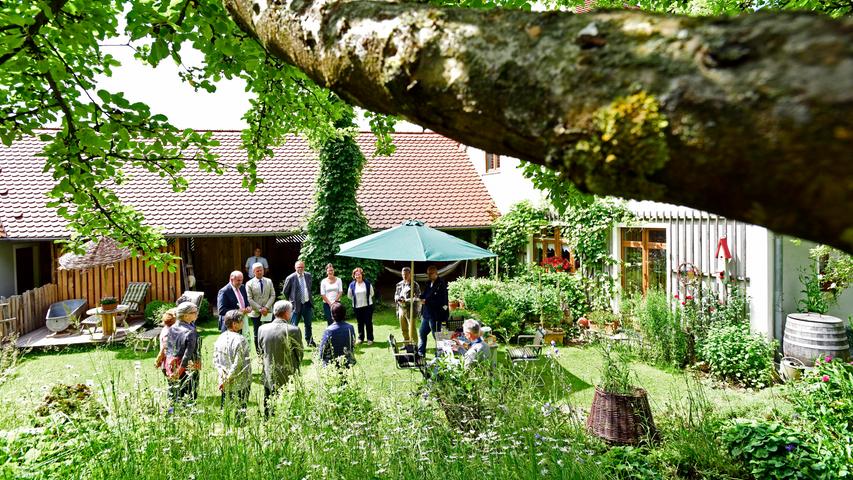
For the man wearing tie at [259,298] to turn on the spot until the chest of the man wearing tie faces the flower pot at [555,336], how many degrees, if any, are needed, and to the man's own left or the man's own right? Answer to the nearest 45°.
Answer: approximately 90° to the man's own left

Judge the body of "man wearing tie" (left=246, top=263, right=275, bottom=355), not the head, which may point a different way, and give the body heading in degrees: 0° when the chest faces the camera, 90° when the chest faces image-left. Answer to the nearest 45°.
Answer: approximately 0°

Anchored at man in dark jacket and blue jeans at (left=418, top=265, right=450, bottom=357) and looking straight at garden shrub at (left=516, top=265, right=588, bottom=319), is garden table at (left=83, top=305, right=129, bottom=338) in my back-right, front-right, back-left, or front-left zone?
back-left

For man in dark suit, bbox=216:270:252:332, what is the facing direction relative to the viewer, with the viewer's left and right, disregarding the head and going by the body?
facing the viewer and to the right of the viewer

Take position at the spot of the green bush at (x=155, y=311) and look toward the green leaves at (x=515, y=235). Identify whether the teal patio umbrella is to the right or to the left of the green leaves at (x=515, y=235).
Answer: right

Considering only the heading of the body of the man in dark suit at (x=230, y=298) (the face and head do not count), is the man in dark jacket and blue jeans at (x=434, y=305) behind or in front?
in front

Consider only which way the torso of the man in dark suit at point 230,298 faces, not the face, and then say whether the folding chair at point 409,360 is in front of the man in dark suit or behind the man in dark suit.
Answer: in front

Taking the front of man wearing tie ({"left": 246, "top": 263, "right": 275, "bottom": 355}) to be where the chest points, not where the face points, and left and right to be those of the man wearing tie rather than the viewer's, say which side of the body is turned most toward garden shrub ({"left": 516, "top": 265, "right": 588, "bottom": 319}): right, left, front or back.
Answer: left

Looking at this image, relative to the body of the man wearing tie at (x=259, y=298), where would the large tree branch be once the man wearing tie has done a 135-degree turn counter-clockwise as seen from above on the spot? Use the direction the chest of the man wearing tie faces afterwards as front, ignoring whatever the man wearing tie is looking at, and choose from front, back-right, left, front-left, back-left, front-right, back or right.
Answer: back-right

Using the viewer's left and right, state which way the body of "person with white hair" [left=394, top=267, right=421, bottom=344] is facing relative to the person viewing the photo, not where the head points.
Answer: facing the viewer and to the left of the viewer

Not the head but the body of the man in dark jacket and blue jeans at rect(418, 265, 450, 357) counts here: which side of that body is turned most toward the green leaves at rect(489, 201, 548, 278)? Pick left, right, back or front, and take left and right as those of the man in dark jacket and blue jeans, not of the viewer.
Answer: back

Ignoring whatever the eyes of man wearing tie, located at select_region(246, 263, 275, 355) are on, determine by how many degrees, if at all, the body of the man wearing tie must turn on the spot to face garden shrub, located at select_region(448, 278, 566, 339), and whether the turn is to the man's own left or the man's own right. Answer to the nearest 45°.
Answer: approximately 90° to the man's own left

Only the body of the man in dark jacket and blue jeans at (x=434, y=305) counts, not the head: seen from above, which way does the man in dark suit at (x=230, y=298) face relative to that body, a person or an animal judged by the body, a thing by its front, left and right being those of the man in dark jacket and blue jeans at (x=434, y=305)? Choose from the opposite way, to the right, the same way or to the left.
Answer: to the left

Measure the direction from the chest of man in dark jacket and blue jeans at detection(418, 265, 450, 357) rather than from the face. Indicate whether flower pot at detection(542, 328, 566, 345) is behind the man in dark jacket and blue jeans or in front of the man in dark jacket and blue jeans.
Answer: behind

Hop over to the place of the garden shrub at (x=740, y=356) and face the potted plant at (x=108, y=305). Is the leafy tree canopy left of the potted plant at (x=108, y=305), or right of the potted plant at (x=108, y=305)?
left

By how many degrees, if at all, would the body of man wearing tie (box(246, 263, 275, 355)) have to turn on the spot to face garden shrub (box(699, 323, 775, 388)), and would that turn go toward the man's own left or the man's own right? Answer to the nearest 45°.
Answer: approximately 45° to the man's own left
